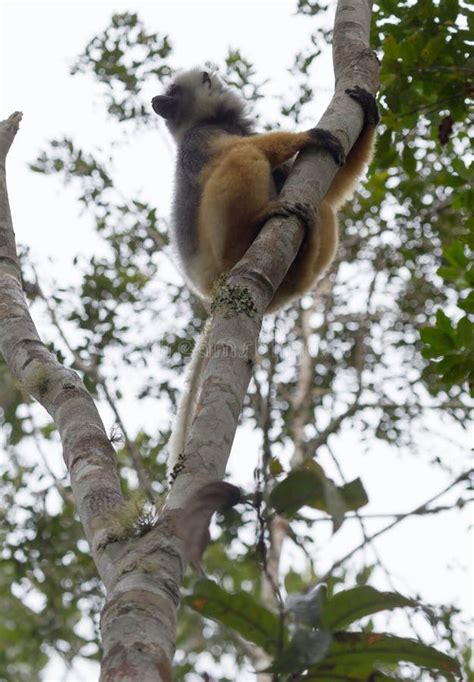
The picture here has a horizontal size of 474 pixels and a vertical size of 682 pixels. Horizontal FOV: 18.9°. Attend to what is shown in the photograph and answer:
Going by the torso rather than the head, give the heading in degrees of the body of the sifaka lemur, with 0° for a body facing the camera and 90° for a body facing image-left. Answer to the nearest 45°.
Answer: approximately 270°
